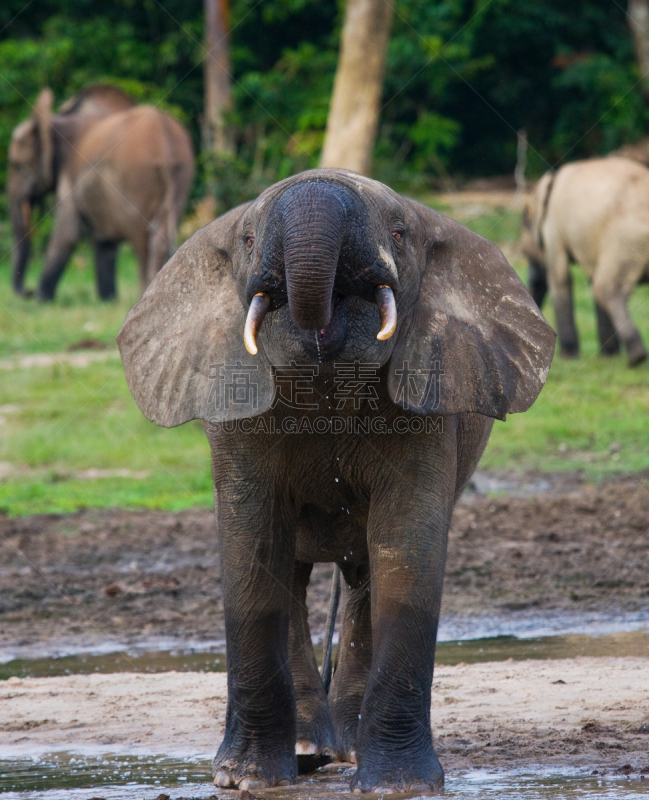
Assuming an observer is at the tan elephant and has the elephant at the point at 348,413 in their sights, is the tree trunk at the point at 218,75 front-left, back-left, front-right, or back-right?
back-right

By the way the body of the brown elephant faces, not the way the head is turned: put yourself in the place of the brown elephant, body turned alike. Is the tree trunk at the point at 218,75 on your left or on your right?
on your right

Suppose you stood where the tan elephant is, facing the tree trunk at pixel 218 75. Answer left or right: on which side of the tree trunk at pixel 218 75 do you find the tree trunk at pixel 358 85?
right

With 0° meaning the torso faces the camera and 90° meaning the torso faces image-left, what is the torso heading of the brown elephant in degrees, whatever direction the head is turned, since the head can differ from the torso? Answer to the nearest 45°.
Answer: approximately 135°

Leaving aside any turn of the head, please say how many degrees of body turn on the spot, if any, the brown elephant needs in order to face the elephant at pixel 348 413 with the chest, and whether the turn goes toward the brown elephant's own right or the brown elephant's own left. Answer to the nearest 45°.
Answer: approximately 135° to the brown elephant's own left

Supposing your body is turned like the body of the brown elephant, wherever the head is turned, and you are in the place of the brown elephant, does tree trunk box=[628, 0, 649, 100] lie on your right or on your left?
on your right

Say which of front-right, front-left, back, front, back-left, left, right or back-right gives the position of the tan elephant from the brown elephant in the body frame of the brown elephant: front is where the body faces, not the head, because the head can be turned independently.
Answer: back

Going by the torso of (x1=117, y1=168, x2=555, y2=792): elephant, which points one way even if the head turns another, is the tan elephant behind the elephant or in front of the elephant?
behind

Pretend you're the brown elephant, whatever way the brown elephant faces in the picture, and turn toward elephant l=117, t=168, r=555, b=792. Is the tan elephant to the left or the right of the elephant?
left

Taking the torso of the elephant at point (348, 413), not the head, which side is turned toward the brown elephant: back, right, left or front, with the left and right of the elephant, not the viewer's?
back

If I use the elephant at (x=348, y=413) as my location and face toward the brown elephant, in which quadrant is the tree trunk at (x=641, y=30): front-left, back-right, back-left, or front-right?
front-right

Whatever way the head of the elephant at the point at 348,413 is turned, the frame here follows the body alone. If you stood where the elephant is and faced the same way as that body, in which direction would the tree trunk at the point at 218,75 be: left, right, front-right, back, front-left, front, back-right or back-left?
back

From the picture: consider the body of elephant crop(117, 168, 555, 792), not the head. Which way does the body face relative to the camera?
toward the camera
